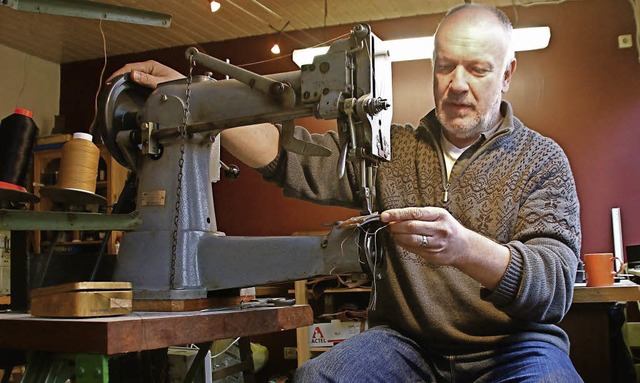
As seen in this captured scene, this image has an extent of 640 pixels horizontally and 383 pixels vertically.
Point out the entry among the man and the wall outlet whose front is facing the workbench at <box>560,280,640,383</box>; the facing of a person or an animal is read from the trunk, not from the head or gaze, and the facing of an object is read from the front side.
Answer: the wall outlet

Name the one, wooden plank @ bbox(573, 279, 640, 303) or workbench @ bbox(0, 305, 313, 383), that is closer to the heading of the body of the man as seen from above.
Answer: the workbench

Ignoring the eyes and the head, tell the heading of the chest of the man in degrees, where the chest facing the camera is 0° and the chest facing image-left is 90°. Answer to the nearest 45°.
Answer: approximately 45°

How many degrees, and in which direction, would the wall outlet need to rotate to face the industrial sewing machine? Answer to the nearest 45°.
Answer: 0° — it already faces it

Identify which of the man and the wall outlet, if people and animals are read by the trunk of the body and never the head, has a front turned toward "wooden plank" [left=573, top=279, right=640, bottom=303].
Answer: the wall outlet

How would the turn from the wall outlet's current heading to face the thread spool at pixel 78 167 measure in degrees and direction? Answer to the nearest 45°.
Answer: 0° — it already faces it
